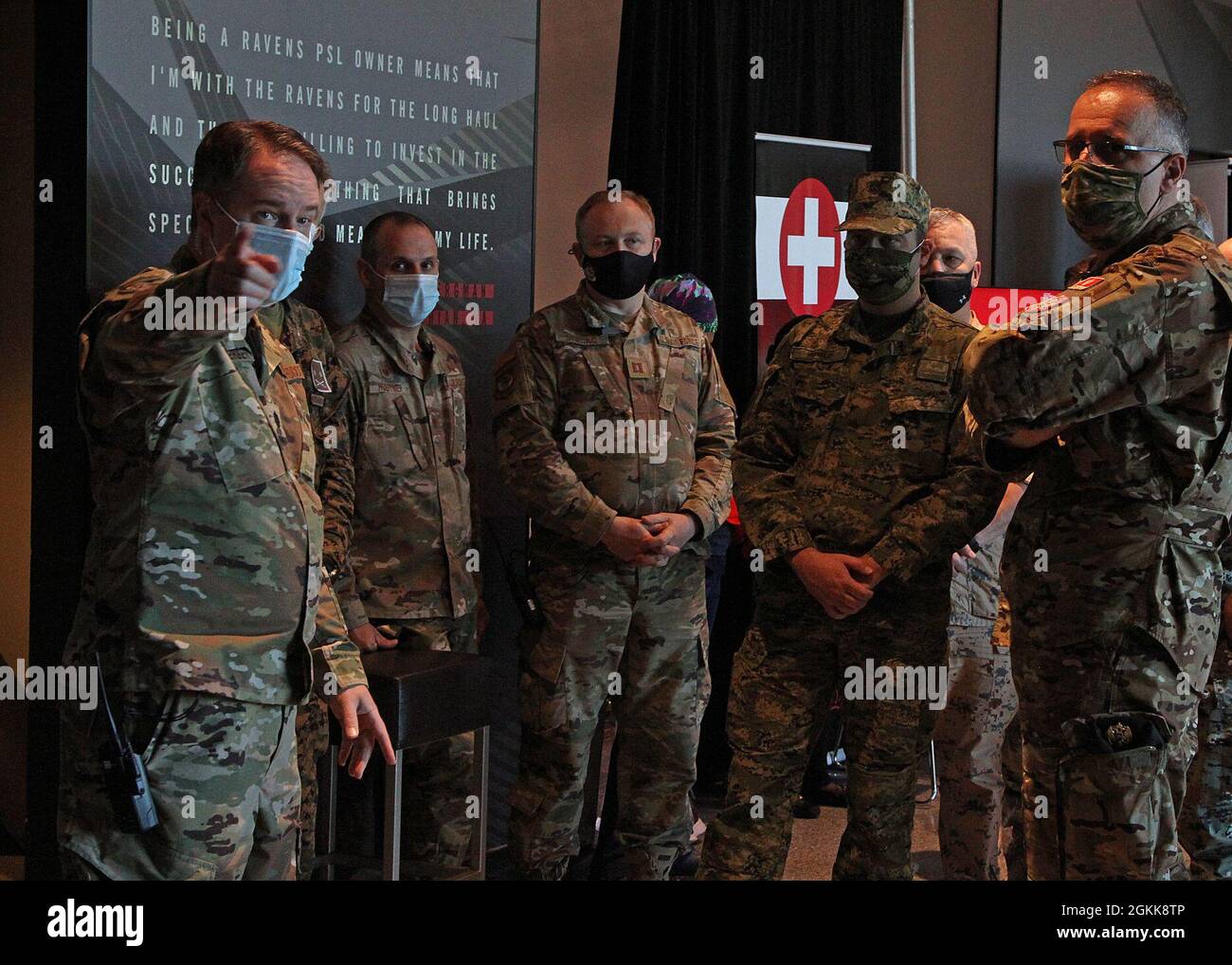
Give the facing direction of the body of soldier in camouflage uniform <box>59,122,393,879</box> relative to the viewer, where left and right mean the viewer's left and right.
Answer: facing the viewer and to the right of the viewer

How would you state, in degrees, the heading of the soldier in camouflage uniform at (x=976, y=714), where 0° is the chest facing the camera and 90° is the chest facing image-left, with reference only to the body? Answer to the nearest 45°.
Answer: approximately 45°

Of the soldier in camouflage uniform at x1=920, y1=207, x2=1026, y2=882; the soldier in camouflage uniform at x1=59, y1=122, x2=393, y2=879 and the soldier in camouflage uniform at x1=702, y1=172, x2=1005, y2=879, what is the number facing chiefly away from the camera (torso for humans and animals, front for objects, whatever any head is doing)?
0

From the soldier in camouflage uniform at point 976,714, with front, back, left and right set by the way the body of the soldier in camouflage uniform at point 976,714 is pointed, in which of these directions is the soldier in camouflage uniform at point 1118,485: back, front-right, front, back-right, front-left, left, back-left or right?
front-left

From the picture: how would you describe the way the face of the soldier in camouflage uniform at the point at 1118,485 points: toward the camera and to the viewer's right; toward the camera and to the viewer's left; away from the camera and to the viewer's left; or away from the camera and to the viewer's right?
toward the camera and to the viewer's left

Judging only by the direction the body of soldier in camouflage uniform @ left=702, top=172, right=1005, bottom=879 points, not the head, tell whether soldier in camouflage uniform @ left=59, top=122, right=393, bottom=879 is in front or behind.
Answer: in front

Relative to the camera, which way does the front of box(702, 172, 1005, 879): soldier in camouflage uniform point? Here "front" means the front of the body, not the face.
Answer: toward the camera

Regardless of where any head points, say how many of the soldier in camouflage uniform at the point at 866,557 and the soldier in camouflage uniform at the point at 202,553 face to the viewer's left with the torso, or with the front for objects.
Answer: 0

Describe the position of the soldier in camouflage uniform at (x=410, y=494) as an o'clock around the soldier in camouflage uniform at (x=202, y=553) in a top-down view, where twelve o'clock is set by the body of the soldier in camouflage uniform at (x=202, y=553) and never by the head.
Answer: the soldier in camouflage uniform at (x=410, y=494) is roughly at 8 o'clock from the soldier in camouflage uniform at (x=202, y=553).

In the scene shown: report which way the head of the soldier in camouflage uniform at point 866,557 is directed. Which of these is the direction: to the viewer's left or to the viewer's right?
to the viewer's left

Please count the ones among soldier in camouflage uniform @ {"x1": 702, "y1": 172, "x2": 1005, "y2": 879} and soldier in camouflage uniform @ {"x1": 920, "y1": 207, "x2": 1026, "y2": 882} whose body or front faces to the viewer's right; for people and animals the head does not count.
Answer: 0

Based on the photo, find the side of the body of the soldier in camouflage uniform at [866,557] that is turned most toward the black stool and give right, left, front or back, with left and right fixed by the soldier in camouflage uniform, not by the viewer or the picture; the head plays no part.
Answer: right
